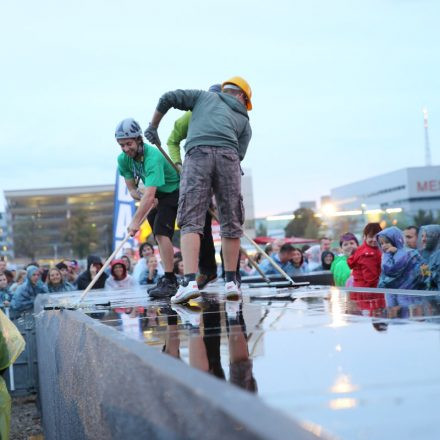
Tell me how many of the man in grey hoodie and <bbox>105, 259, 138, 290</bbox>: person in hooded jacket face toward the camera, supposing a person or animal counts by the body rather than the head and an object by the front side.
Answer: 1

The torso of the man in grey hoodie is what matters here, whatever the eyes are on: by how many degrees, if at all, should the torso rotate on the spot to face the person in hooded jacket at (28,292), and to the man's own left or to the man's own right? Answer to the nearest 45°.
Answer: approximately 45° to the man's own left

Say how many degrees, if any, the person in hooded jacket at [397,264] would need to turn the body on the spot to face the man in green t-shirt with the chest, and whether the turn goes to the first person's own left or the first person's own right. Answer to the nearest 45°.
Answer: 0° — they already face them

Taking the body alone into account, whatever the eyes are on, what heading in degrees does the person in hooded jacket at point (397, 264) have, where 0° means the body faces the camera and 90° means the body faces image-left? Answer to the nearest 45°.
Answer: approximately 45°

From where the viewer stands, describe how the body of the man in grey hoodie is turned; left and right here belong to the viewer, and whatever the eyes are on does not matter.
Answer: facing away from the viewer

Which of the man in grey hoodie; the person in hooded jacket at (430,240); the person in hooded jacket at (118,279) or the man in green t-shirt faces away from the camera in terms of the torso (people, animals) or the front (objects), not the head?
the man in grey hoodie
